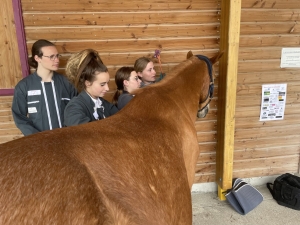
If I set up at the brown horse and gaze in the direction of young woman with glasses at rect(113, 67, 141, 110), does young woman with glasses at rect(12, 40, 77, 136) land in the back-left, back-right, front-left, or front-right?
front-left

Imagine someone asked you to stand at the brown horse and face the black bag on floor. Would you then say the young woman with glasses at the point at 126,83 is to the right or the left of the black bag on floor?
left

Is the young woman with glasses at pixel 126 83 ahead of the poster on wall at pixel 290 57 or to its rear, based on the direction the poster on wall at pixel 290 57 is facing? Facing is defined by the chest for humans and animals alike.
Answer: ahead

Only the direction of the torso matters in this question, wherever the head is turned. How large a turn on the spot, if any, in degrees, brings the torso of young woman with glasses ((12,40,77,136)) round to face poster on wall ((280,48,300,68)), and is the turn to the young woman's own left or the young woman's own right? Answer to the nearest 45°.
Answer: approximately 45° to the young woman's own left

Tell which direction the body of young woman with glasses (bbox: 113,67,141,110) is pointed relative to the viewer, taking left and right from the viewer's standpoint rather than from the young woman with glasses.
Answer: facing to the right of the viewer

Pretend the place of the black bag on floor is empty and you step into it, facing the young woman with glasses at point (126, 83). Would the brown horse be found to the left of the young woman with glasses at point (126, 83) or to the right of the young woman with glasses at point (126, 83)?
left

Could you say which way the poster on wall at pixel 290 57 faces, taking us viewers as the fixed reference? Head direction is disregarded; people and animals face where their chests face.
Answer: facing the viewer

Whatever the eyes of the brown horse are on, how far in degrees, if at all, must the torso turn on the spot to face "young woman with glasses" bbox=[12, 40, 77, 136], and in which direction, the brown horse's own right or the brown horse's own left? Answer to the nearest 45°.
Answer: approximately 45° to the brown horse's own left

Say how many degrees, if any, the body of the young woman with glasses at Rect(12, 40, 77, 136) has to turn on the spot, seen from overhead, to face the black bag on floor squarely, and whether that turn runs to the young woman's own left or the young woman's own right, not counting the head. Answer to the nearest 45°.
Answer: approximately 45° to the young woman's own left

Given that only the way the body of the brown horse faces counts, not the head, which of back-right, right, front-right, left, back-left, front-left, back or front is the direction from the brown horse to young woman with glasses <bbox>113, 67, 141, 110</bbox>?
front-left

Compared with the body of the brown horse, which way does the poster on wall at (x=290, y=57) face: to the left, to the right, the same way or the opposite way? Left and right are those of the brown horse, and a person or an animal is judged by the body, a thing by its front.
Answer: the opposite way

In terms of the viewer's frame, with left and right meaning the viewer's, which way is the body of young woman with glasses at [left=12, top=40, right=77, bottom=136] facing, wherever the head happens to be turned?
facing the viewer and to the right of the viewer

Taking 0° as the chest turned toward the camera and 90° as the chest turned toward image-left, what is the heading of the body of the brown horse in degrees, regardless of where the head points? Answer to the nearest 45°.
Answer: approximately 225°

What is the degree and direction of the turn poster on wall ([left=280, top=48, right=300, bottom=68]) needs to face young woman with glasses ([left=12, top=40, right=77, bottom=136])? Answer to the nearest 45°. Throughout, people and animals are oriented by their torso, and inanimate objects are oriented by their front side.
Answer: approximately 45° to its right
